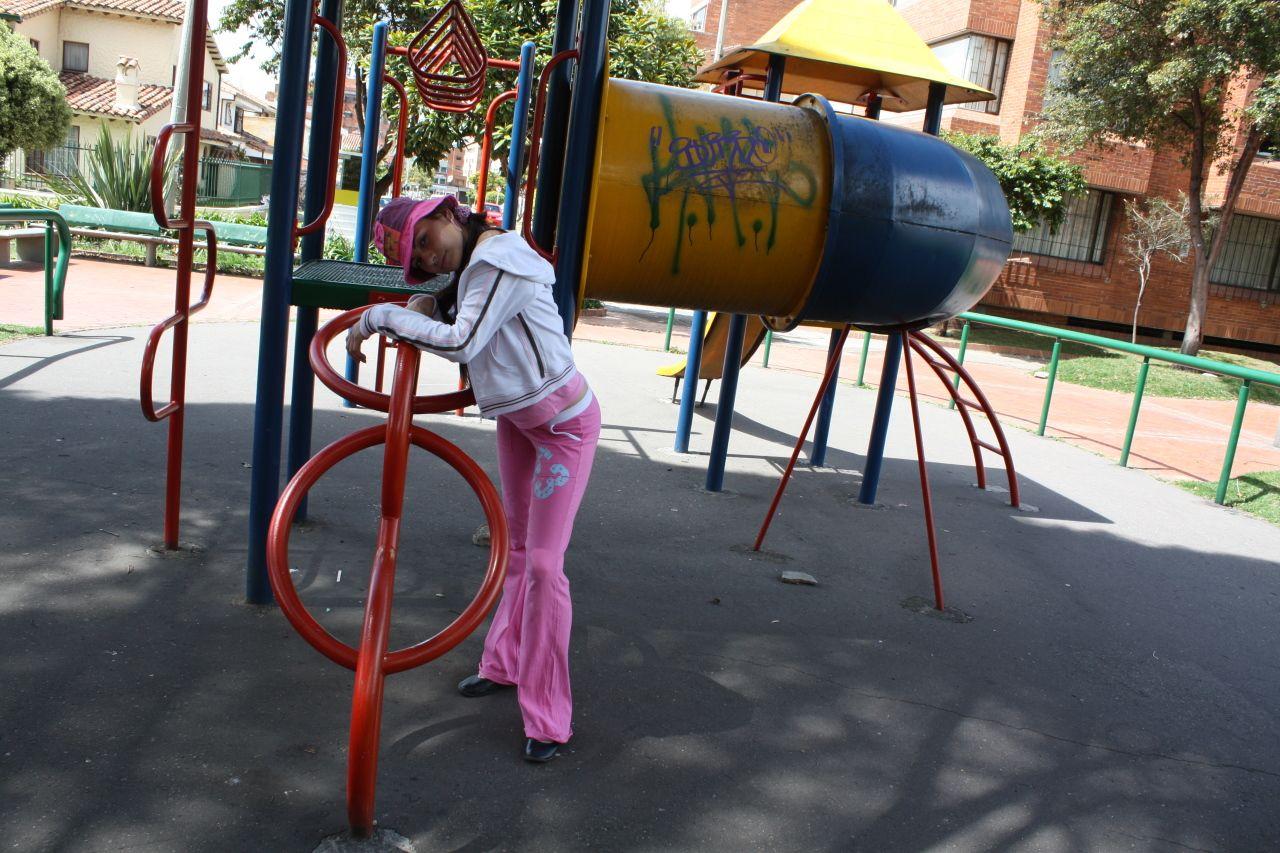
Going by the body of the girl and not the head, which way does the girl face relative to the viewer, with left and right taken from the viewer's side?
facing the viewer and to the left of the viewer

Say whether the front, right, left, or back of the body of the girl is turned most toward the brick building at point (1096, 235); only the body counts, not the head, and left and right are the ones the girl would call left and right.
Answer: back

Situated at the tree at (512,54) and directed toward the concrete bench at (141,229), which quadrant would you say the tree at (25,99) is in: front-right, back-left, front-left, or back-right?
front-right

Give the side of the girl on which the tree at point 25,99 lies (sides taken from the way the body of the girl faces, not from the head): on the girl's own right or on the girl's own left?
on the girl's own right

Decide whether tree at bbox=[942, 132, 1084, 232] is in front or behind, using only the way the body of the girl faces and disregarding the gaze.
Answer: behind

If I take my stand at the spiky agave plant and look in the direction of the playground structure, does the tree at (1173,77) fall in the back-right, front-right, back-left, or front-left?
front-left

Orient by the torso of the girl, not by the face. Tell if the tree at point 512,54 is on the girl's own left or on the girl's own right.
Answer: on the girl's own right

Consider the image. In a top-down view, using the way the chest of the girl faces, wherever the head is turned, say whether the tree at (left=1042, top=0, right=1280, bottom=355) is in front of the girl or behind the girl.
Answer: behind

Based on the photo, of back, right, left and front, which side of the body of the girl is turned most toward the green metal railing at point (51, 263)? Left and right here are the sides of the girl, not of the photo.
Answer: right

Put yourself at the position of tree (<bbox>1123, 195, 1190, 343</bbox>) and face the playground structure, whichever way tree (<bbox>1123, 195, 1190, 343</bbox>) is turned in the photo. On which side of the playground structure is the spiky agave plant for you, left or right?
right
